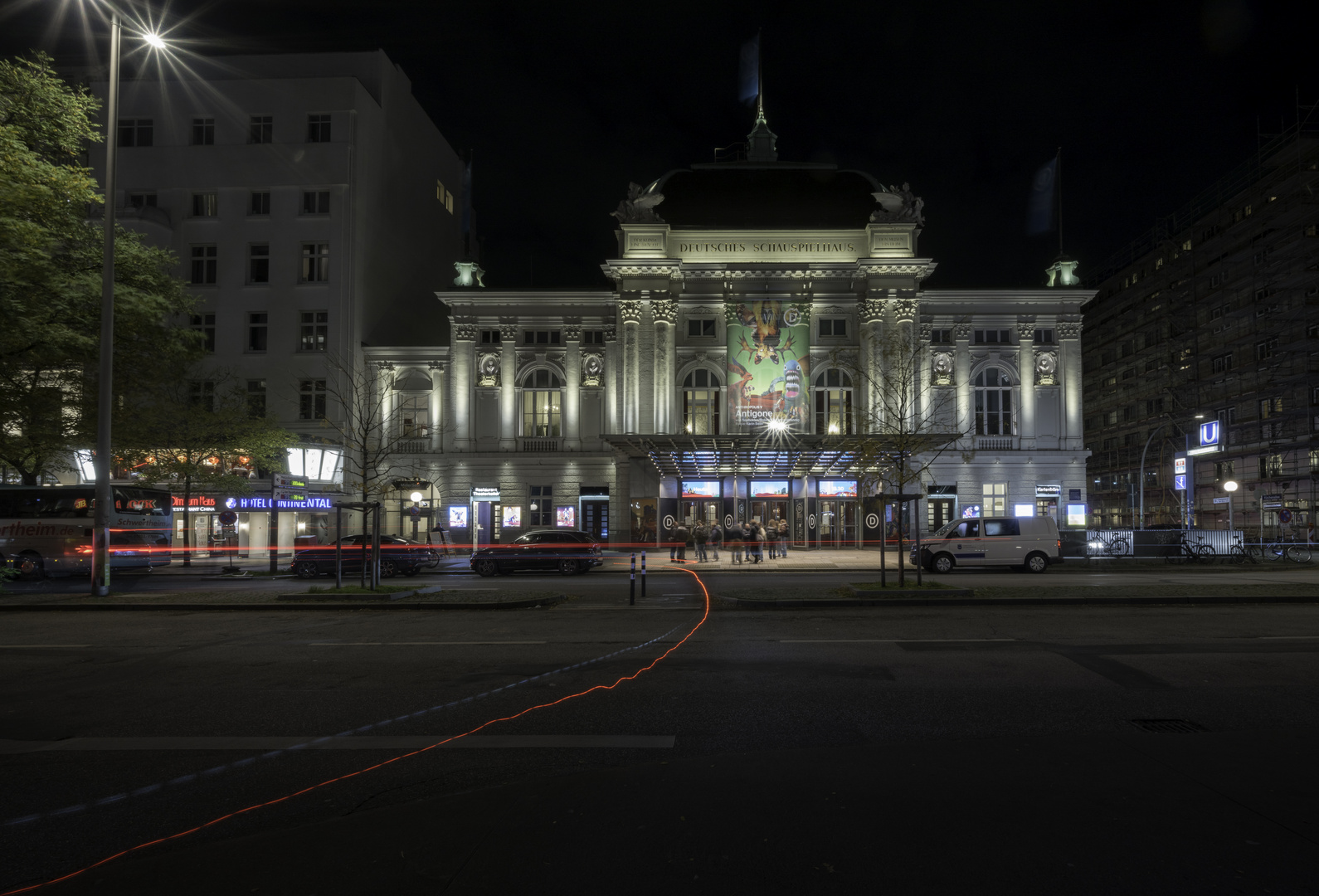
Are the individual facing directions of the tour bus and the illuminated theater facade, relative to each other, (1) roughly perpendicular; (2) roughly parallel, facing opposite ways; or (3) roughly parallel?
roughly perpendicular

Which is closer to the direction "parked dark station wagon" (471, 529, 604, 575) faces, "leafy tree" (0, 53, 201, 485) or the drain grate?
the leafy tree

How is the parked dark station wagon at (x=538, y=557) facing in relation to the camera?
to the viewer's left

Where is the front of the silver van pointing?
to the viewer's left

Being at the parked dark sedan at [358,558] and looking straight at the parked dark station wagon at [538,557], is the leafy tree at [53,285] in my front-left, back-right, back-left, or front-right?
back-right

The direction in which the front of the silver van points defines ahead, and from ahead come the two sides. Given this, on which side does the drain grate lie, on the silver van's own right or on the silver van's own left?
on the silver van's own left

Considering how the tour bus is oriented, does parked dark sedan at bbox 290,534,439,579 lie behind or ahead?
behind

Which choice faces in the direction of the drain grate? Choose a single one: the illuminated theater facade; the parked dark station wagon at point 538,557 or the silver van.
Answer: the illuminated theater facade

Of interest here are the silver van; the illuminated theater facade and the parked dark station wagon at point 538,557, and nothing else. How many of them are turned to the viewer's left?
2

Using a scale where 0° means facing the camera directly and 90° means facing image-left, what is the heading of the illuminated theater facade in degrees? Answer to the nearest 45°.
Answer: approximately 0°

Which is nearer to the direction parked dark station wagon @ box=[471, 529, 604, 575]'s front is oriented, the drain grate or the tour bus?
the tour bus
